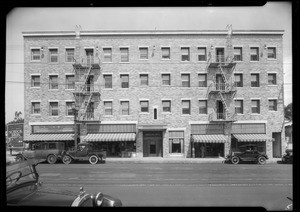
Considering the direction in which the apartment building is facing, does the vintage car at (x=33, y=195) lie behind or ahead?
ahead

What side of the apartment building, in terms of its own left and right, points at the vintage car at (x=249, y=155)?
left

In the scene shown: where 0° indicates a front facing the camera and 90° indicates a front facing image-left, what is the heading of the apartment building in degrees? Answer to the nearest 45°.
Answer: approximately 0°

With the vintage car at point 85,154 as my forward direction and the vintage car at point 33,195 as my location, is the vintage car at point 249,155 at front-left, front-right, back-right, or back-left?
front-right
